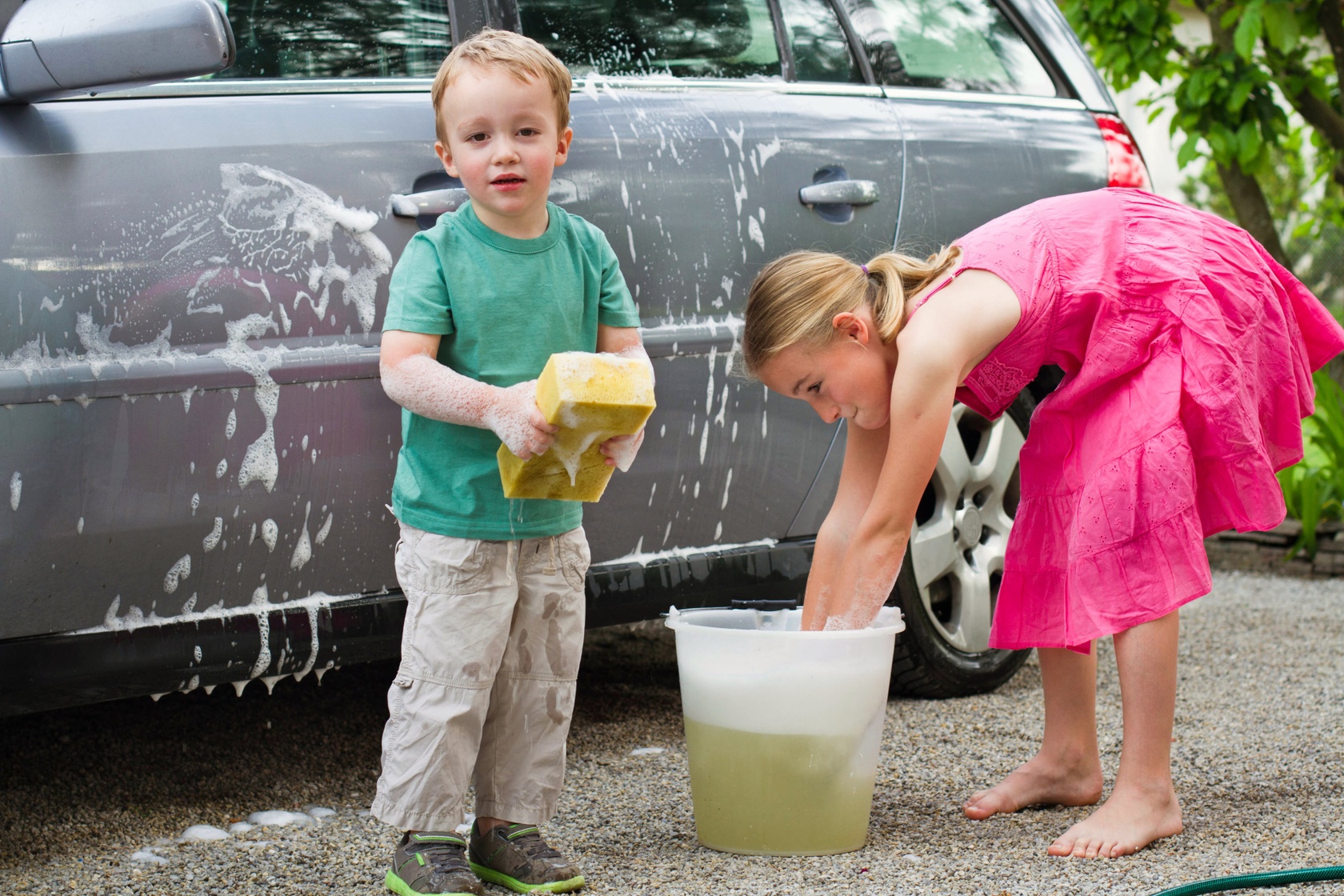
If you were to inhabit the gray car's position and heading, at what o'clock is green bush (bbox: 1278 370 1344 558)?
The green bush is roughly at 6 o'clock from the gray car.

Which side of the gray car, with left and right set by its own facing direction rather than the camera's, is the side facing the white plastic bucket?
left

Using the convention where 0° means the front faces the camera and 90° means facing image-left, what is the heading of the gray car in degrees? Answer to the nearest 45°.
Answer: approximately 45°

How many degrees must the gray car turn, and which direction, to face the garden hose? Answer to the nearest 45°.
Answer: approximately 90° to its left
